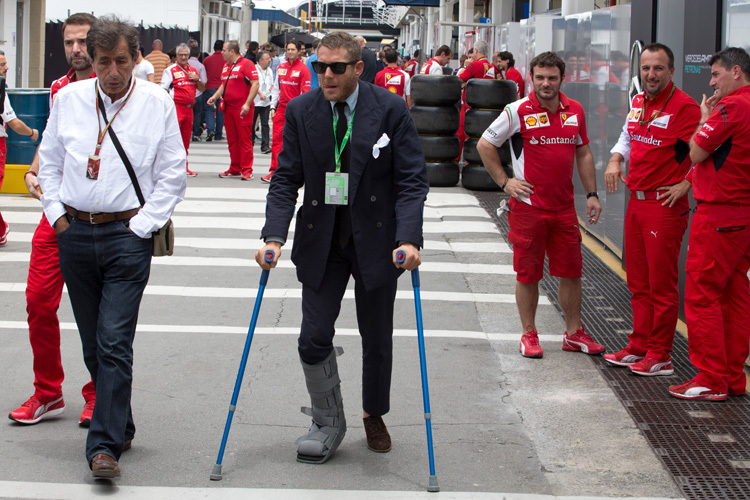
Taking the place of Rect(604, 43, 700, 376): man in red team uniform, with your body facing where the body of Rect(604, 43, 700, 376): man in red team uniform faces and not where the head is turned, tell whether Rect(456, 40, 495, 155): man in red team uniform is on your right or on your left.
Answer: on your right

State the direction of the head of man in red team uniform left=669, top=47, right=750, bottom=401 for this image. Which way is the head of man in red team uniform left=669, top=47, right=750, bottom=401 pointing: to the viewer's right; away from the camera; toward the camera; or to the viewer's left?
to the viewer's left

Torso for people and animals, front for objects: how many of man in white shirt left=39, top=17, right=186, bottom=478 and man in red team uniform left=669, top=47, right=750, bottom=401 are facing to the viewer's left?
1

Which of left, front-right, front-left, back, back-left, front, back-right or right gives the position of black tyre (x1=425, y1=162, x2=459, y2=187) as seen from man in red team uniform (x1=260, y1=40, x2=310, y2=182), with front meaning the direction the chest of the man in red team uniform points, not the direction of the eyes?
back-left

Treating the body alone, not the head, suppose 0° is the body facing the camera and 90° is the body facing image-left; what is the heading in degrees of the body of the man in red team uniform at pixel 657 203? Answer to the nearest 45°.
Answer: approximately 45°

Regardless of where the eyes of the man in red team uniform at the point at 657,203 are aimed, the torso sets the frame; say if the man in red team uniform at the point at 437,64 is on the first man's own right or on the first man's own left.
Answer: on the first man's own right

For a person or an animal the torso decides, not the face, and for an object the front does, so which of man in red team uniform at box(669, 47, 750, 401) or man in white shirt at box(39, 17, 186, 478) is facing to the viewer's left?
the man in red team uniform

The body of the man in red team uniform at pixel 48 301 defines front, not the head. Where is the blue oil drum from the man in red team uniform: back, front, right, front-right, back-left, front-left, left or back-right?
back-right
